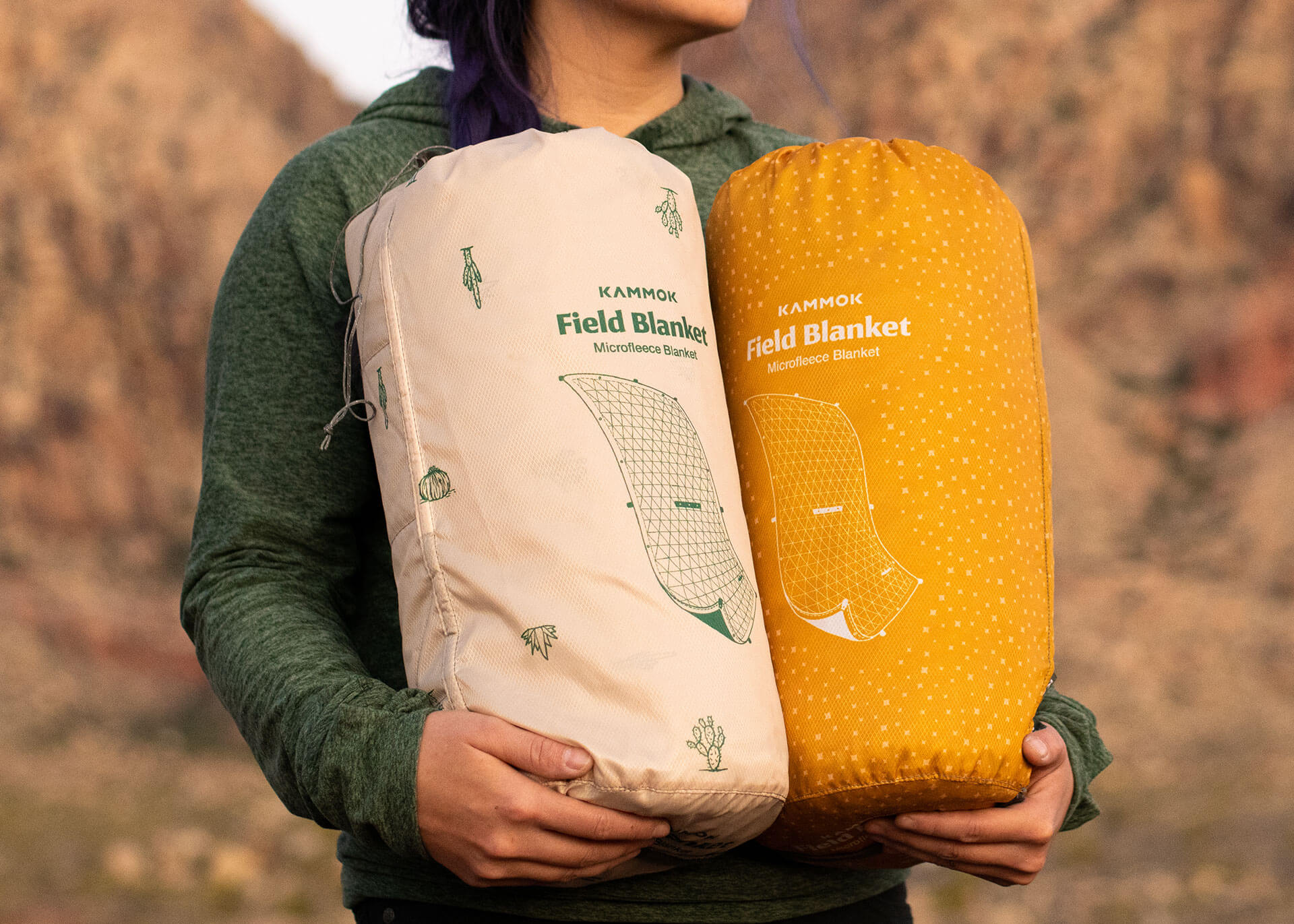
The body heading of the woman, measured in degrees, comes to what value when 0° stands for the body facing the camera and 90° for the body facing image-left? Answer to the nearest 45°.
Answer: approximately 315°
